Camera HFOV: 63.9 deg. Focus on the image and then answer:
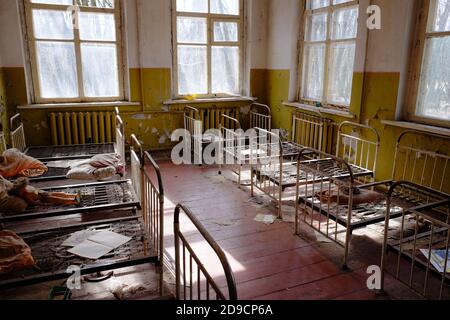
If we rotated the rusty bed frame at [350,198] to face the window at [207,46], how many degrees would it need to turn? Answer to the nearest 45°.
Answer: approximately 90° to its right

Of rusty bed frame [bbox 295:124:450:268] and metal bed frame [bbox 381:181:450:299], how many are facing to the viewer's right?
0

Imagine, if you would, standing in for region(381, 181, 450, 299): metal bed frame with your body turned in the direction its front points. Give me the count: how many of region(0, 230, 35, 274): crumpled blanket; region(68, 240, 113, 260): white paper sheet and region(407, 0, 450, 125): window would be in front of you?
2

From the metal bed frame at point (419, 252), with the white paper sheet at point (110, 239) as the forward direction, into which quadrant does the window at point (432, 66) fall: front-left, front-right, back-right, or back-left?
back-right

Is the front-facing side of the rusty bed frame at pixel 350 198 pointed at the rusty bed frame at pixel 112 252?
yes

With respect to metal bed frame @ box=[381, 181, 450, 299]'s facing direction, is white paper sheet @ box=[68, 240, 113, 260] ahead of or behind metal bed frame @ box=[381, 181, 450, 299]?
ahead

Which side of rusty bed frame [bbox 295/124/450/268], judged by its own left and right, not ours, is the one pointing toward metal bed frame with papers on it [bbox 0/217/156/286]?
front

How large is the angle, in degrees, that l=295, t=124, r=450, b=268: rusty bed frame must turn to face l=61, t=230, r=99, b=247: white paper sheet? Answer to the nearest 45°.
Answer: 0° — it already faces it

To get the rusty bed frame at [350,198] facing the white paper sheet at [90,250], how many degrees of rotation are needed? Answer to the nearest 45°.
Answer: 0° — it already faces it

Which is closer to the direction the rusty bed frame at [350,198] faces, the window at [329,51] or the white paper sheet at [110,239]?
the white paper sheet

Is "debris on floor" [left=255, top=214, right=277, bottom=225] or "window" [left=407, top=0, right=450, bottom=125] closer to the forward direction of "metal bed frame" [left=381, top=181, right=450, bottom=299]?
the debris on floor

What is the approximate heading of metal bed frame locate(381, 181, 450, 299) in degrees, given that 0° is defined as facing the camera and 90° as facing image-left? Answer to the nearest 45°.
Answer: approximately 45°

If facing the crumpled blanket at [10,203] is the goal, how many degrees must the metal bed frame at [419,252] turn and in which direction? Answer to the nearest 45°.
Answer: approximately 45° to its right

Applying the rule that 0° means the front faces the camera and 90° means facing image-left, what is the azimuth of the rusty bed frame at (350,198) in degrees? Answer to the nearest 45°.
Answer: approximately 45°
